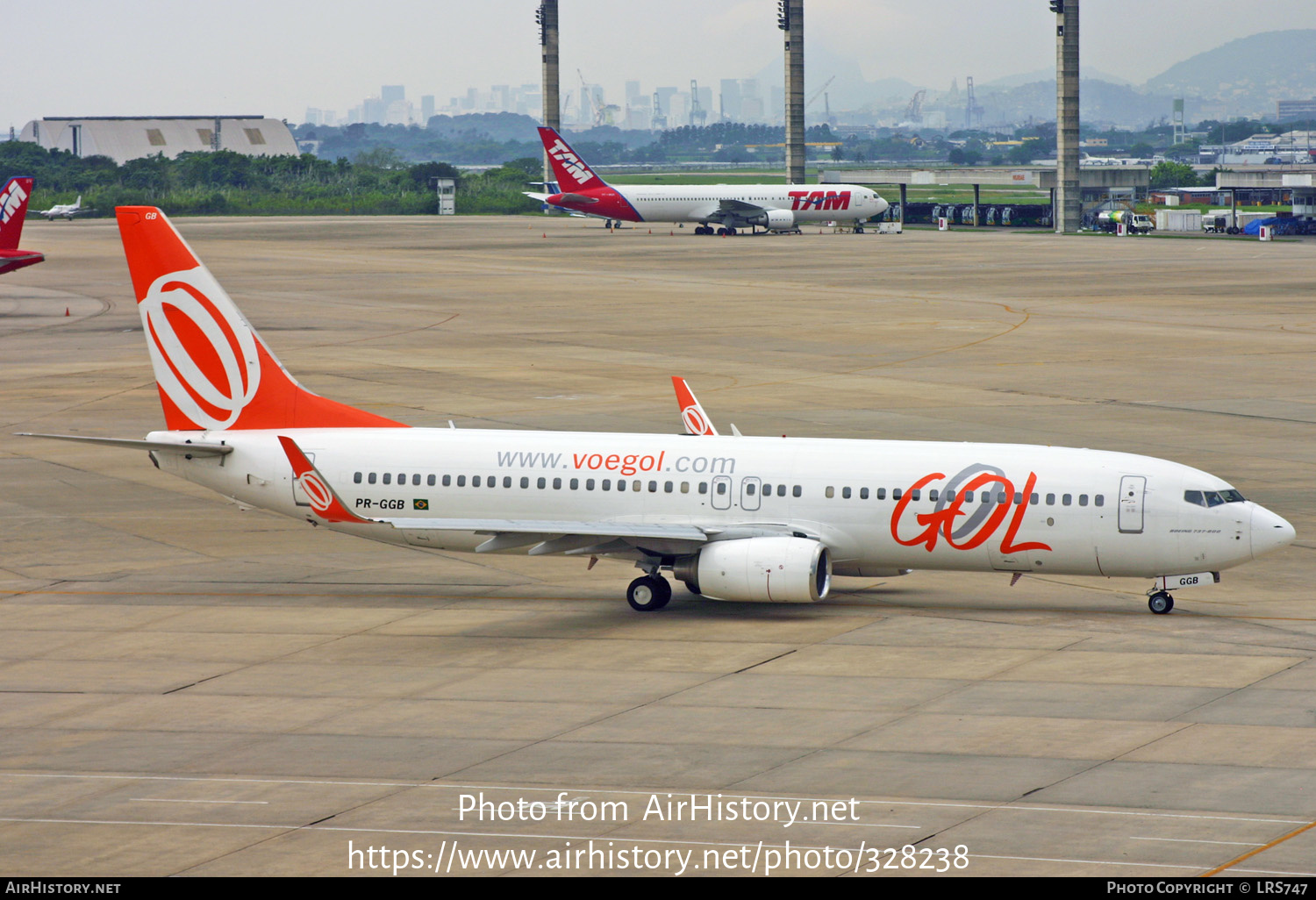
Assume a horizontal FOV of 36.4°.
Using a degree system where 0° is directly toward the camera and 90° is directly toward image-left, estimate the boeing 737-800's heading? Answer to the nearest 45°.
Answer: approximately 270°
